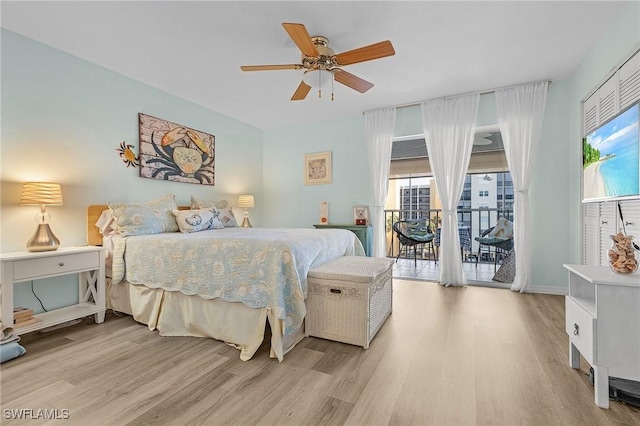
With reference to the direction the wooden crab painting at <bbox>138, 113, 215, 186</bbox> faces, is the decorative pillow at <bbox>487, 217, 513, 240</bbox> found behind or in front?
in front

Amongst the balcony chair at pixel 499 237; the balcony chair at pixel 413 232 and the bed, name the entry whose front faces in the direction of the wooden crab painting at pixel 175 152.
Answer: the balcony chair at pixel 499 237

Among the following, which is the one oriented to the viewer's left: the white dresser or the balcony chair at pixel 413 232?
the white dresser

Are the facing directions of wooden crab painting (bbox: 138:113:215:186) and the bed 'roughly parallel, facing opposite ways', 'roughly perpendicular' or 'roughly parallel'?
roughly parallel

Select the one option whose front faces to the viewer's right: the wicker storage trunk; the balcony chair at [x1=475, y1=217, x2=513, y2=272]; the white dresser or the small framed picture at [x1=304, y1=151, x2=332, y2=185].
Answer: the wicker storage trunk

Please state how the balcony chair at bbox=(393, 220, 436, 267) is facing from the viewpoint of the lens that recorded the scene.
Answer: facing the viewer and to the right of the viewer

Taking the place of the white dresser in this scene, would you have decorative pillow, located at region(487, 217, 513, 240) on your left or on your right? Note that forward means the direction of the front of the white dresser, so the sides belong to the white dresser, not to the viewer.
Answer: on your right

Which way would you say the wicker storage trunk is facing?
to the viewer's right

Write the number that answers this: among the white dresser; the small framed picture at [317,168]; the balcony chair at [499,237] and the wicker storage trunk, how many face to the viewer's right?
1

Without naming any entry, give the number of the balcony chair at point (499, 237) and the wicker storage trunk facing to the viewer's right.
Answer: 1

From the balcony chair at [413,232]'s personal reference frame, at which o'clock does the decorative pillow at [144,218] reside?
The decorative pillow is roughly at 3 o'clock from the balcony chair.

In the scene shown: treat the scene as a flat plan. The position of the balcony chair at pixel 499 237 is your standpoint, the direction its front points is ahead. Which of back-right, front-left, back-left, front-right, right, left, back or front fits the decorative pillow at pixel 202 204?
front

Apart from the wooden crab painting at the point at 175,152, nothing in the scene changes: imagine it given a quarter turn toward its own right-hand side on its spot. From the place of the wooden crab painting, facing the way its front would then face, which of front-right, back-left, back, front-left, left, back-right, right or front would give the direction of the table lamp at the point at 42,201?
front

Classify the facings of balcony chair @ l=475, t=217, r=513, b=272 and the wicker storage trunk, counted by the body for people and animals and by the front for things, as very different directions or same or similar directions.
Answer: very different directions

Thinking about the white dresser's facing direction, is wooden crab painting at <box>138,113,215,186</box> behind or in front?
in front

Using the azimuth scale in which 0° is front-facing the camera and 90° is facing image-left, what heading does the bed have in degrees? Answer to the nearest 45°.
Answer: approximately 315°

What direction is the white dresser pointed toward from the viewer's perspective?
to the viewer's left

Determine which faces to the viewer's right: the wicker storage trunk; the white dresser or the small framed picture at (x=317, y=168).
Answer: the wicker storage trunk
